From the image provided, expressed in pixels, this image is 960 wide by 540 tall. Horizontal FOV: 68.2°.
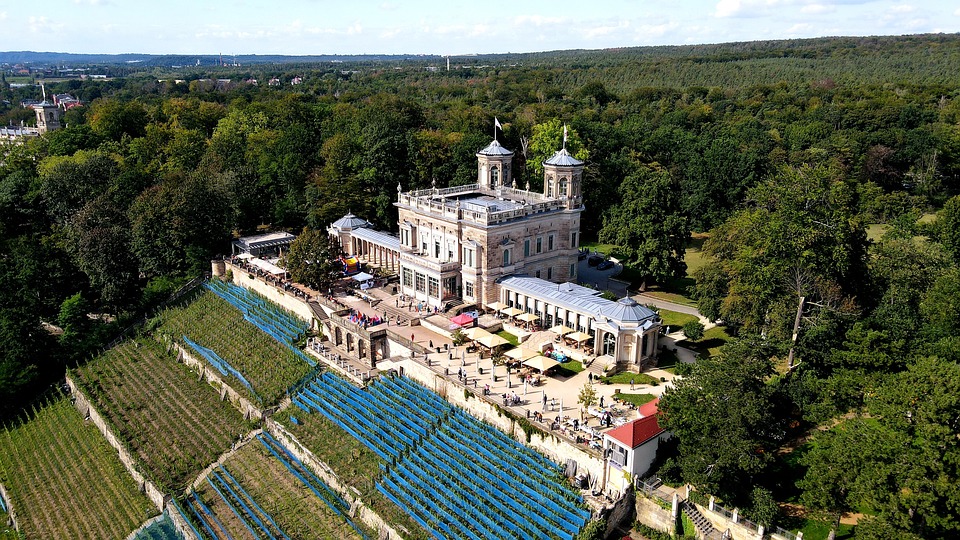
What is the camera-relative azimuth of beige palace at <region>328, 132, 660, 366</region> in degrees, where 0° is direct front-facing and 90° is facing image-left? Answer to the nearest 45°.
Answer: approximately 45°

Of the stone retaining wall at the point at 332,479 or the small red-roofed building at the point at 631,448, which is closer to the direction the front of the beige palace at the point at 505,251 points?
the stone retaining wall

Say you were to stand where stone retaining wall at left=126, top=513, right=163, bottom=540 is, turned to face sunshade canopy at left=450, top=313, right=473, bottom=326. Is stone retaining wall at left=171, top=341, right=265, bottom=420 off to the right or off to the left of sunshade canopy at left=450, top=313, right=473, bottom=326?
left

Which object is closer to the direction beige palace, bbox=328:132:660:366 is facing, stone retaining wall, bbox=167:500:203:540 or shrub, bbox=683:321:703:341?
the stone retaining wall

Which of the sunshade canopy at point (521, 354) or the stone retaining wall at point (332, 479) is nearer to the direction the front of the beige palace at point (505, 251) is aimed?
the stone retaining wall

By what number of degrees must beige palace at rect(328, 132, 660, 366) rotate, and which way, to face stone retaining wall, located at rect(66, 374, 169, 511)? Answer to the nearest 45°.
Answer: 0° — it already faces it

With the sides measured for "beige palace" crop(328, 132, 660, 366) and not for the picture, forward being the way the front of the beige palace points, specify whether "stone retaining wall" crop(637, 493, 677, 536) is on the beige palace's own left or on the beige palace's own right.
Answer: on the beige palace's own left

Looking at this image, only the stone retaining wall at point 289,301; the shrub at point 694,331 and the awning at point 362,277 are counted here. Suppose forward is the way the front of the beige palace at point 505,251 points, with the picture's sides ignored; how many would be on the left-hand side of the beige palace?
1

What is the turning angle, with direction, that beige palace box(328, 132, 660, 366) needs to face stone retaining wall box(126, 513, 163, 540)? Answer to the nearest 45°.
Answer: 0° — it already faces it

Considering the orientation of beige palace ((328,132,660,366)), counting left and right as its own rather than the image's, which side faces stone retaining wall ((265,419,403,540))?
front

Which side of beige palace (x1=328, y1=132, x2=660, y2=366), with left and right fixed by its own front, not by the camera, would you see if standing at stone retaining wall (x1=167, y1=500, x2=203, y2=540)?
front

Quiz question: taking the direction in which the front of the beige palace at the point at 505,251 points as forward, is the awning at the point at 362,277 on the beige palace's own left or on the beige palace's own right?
on the beige palace's own right
